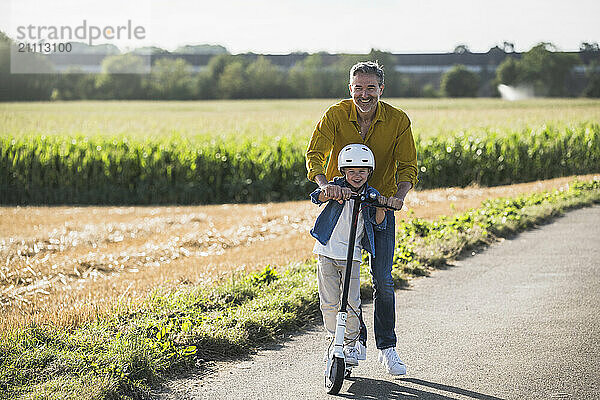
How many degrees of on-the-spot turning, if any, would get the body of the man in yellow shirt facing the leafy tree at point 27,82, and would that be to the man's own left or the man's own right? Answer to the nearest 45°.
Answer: approximately 135° to the man's own right

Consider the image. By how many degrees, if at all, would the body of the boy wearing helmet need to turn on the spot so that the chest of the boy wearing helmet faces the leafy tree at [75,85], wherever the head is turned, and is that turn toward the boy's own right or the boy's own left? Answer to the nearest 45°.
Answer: approximately 180°

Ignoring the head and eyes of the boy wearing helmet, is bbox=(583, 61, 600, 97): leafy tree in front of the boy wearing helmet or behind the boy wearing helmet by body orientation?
behind

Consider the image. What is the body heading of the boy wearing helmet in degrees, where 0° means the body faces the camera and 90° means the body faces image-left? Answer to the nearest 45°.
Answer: approximately 0°

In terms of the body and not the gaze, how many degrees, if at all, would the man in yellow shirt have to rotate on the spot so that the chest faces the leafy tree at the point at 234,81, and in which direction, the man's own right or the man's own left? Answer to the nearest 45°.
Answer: approximately 180°

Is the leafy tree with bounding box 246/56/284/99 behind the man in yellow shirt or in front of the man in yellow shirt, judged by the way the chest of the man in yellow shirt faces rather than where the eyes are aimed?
behind

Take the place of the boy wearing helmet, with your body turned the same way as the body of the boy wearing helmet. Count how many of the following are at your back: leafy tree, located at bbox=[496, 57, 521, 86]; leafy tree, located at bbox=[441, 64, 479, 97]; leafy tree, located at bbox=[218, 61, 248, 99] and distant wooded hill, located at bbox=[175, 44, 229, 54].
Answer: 4

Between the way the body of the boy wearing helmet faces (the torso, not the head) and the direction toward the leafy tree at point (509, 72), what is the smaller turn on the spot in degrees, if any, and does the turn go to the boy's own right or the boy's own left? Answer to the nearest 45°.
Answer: approximately 180°

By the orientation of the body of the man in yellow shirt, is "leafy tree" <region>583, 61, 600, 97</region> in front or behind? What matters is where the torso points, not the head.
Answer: behind
